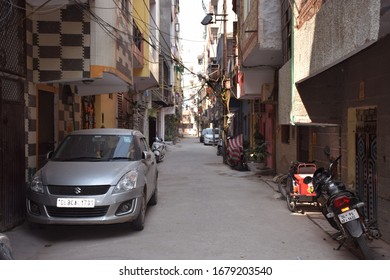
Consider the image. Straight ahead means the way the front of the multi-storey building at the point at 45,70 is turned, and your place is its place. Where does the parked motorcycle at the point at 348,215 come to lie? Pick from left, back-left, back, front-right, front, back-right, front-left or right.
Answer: front-right

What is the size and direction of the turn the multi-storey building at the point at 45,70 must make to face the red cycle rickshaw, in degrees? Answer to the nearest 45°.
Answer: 0° — it already faces it

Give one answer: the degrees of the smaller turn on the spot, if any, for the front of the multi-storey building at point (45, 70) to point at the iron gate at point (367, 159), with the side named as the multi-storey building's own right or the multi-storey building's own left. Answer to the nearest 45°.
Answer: approximately 45° to the multi-storey building's own right

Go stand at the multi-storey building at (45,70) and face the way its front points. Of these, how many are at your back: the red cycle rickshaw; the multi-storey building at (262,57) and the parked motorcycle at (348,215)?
0

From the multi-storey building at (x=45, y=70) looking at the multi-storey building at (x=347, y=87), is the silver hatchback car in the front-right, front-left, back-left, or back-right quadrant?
front-right

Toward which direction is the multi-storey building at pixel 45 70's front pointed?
to the viewer's right

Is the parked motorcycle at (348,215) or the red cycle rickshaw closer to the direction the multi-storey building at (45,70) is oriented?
the red cycle rickshaw

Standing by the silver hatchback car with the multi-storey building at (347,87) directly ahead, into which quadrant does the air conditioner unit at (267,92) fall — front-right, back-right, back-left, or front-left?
front-left

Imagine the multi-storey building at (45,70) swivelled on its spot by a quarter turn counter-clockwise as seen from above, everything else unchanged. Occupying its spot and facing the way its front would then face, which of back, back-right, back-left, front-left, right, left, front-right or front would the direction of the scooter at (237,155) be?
front-right

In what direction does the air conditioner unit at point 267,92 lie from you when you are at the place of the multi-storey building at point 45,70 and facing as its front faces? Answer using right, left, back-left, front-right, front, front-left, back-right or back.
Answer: front-left

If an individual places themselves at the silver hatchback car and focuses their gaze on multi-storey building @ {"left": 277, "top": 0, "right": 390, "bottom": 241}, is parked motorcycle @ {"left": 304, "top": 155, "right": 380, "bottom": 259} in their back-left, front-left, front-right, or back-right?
front-right

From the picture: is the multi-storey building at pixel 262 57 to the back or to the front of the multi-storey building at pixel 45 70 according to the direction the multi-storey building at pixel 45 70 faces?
to the front
